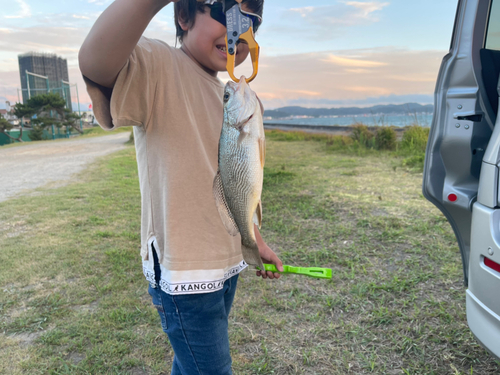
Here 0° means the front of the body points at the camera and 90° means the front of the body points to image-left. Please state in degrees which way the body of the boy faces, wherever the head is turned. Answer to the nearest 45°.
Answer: approximately 315°

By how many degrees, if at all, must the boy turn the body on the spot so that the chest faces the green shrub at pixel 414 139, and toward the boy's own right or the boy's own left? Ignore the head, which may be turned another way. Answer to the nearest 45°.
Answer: approximately 90° to the boy's own left

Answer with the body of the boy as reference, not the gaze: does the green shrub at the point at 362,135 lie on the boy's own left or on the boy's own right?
on the boy's own left

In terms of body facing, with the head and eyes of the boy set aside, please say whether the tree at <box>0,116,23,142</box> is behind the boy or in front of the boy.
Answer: behind

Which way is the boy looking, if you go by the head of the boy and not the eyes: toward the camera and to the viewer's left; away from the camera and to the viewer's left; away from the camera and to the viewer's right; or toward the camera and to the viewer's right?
toward the camera and to the viewer's right

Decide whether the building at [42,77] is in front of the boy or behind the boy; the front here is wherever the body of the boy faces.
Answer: behind

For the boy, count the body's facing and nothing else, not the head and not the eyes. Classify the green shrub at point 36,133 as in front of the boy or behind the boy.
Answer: behind

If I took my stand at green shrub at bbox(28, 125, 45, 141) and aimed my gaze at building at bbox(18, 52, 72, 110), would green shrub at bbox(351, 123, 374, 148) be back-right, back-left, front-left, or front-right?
back-right

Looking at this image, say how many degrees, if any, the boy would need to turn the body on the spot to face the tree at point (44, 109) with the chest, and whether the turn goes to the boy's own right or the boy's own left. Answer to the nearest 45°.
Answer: approximately 135° to the boy's own left
